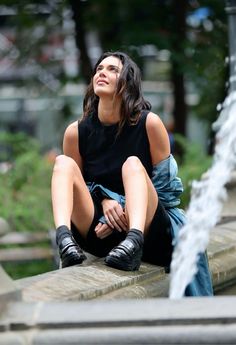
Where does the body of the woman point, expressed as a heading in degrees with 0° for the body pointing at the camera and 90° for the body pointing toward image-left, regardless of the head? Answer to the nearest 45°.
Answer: approximately 45°

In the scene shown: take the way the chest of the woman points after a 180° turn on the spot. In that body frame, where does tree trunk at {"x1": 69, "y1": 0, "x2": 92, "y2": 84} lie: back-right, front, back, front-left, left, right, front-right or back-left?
front-left

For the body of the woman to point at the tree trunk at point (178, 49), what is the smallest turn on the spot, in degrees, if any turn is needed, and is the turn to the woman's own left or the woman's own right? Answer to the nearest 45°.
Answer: approximately 135° to the woman's own right
